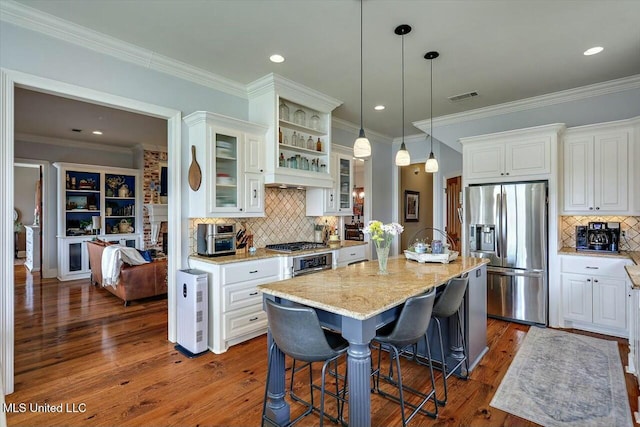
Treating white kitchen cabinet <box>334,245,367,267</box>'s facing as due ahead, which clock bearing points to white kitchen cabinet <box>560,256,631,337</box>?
white kitchen cabinet <box>560,256,631,337</box> is roughly at 11 o'clock from white kitchen cabinet <box>334,245,367,267</box>.

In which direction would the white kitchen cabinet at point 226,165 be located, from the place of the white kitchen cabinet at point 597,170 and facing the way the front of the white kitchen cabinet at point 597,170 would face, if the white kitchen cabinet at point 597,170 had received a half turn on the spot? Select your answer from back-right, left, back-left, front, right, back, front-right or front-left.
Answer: back-left

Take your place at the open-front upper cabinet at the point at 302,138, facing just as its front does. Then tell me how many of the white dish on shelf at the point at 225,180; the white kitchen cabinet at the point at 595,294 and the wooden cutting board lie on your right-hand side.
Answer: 2

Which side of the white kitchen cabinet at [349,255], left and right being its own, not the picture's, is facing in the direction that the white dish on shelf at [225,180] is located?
right

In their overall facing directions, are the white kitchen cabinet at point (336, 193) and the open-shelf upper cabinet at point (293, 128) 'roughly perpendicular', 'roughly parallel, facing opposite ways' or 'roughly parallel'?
roughly parallel

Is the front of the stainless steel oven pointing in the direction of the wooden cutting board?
no

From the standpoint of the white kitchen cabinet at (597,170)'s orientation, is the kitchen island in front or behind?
in front

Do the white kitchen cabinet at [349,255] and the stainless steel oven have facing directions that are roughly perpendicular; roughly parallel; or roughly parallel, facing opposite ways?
roughly parallel

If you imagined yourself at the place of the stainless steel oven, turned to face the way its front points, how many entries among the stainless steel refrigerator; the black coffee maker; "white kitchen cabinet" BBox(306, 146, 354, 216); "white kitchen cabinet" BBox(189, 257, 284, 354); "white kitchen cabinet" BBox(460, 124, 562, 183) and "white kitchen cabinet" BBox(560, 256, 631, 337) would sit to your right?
1

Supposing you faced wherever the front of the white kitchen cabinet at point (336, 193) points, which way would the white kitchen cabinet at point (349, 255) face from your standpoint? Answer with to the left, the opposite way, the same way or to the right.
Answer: the same way

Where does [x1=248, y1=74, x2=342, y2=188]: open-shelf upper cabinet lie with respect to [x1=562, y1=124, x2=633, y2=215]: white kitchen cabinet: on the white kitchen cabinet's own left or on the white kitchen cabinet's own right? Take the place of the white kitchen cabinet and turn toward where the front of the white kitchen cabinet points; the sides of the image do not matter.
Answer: on the white kitchen cabinet's own right

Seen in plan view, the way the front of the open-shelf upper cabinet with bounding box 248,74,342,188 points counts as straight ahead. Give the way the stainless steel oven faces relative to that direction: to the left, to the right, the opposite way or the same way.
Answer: the same way

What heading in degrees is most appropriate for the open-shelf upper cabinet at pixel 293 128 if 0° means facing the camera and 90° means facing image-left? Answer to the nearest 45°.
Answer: approximately 315°

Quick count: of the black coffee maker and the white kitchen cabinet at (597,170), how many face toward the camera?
2

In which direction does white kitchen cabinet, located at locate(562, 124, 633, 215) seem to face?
toward the camera

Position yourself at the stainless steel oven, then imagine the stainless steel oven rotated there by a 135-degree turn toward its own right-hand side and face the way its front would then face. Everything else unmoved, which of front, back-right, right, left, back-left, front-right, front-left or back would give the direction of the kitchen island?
left

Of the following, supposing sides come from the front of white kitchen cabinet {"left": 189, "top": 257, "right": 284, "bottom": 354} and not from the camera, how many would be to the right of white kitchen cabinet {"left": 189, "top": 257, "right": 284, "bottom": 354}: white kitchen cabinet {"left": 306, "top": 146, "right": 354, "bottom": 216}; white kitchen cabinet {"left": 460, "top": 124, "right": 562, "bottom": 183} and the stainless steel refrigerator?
0

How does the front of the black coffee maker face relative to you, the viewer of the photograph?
facing the viewer
